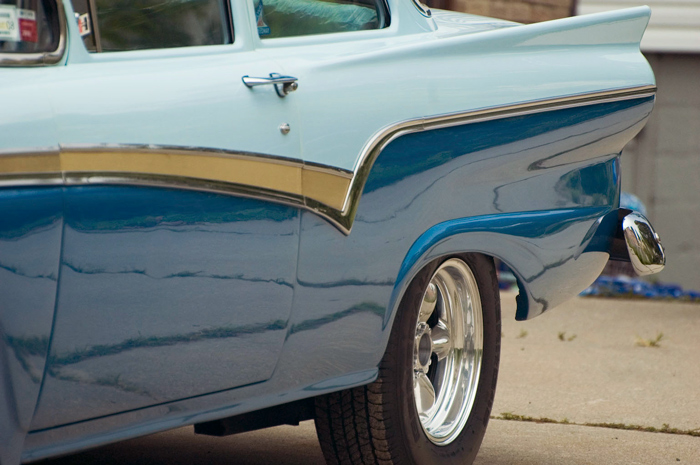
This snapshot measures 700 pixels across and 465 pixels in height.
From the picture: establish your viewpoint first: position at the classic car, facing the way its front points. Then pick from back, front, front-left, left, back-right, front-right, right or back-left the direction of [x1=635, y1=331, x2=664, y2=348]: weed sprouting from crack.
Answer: back

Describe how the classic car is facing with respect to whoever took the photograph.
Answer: facing the viewer and to the left of the viewer

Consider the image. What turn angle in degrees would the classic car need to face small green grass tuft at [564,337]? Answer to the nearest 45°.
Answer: approximately 180°

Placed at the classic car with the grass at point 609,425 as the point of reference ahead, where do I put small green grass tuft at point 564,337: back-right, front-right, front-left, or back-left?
front-left

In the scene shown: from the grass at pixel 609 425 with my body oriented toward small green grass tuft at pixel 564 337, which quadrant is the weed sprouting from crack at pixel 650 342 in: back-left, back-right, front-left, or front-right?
front-right

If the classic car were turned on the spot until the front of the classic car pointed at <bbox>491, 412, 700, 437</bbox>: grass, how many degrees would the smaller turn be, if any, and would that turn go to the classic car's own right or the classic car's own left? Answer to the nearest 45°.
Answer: approximately 180°
